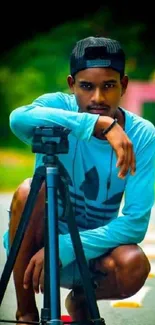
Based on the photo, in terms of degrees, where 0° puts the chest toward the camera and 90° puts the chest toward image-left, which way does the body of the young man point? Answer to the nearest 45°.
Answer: approximately 0°
